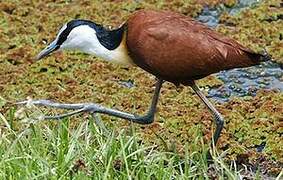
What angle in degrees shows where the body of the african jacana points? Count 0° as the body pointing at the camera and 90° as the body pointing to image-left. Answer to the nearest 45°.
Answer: approximately 90°
